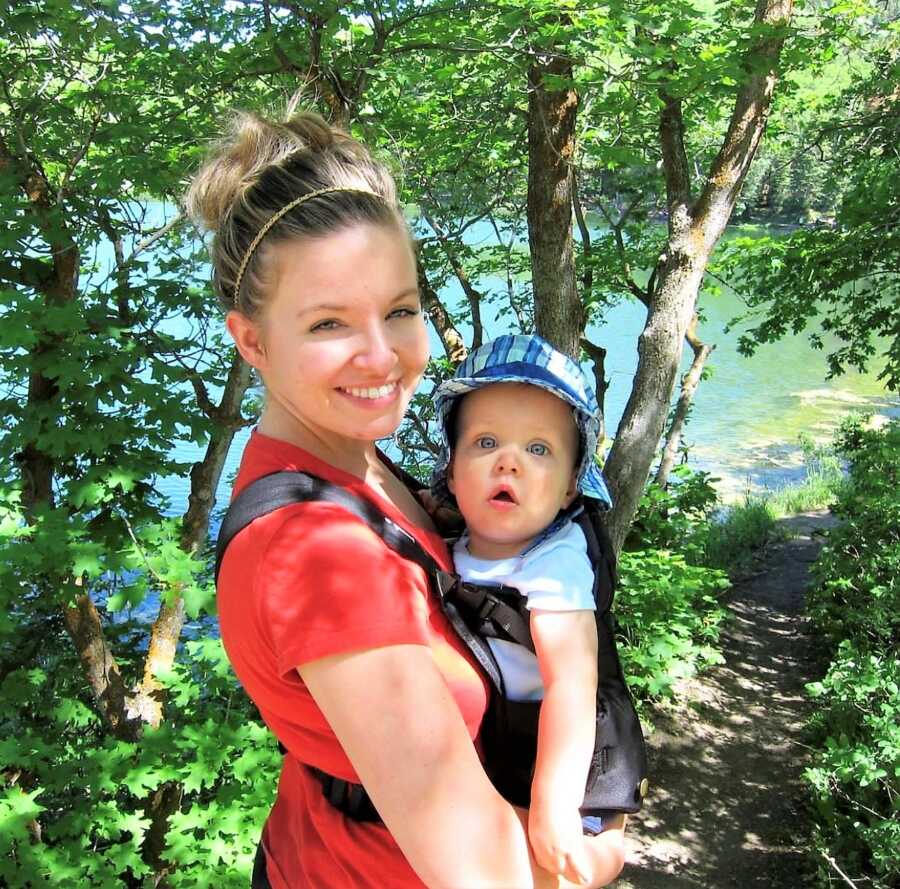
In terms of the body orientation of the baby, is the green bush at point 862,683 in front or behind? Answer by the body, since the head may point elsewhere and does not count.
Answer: behind

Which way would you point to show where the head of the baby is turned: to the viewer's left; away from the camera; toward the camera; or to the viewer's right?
toward the camera

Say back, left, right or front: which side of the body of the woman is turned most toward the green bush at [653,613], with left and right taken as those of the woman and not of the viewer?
left

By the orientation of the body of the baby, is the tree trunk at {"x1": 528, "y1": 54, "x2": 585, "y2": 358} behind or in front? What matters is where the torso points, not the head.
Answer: behind

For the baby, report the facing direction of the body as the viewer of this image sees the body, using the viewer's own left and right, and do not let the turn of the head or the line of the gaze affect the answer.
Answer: facing the viewer and to the left of the viewer

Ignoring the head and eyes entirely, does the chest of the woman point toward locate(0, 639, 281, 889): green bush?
no

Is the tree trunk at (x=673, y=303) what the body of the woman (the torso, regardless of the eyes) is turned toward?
no

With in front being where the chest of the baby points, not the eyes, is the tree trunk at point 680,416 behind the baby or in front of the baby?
behind

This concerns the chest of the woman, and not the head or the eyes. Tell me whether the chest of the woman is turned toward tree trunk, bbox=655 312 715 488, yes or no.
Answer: no
